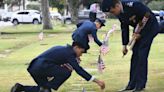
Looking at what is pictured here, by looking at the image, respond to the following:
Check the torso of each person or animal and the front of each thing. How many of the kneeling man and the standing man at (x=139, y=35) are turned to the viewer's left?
1

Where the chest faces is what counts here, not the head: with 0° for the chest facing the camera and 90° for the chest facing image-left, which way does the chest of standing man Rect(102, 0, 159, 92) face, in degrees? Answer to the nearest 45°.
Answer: approximately 90°

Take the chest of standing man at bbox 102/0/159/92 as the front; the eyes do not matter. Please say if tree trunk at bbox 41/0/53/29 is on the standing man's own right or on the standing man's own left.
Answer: on the standing man's own right

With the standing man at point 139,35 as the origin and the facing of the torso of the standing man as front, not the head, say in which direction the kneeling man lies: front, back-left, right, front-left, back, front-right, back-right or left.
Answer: front-left

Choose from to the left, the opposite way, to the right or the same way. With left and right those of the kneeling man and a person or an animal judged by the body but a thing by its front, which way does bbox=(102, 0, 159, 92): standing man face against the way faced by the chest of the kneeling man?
the opposite way

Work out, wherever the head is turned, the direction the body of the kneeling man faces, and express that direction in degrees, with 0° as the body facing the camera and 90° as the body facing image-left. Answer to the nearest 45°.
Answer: approximately 270°

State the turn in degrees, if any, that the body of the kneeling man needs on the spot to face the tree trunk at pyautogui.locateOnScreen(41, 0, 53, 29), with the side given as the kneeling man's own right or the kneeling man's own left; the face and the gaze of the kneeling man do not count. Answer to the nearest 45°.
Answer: approximately 90° to the kneeling man's own left
